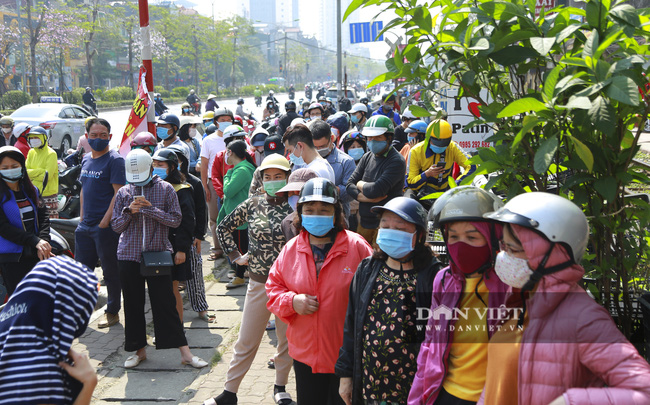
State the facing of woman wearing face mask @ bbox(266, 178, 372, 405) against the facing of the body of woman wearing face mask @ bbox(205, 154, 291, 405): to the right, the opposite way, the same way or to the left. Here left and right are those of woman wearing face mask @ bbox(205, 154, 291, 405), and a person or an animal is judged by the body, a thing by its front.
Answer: the same way

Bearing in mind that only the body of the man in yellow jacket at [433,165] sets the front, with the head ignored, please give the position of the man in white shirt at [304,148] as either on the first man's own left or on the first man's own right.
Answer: on the first man's own right

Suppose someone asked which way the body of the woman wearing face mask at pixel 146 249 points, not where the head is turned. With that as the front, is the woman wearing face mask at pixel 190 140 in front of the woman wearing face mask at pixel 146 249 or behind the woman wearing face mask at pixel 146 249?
behind

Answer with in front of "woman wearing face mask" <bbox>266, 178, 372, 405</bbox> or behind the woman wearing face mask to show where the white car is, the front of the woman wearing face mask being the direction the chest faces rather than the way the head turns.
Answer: behind

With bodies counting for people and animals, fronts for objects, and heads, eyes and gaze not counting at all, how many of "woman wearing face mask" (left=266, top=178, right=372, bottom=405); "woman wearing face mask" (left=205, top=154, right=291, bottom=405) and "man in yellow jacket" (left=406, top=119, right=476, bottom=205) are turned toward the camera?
3

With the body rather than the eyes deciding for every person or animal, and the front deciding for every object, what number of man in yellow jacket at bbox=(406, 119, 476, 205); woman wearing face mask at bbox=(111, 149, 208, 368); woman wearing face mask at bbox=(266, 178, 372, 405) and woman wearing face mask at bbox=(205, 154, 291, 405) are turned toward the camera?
4

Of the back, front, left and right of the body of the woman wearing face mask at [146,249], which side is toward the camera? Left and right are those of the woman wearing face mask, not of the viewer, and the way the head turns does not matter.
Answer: front

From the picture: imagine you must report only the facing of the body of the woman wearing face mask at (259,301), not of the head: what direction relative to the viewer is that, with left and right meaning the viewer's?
facing the viewer

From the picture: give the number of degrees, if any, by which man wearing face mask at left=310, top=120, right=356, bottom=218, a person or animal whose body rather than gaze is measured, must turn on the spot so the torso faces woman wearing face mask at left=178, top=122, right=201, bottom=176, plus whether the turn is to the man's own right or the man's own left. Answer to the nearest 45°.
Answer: approximately 90° to the man's own right

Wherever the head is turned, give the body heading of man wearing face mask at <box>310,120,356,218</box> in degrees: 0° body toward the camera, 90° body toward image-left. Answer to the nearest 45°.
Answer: approximately 45°

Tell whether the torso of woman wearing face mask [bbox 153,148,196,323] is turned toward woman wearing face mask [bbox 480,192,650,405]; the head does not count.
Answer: no

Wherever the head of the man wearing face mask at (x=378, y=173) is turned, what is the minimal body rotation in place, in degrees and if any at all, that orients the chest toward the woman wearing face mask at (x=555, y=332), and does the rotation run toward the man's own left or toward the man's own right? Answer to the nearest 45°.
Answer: approximately 45° to the man's own left

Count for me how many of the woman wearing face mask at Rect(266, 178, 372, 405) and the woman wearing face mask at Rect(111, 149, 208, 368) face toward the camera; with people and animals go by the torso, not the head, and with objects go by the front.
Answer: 2

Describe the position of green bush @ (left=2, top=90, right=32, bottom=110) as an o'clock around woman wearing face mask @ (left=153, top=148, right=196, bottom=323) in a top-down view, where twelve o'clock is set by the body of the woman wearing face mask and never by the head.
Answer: The green bush is roughly at 4 o'clock from the woman wearing face mask.

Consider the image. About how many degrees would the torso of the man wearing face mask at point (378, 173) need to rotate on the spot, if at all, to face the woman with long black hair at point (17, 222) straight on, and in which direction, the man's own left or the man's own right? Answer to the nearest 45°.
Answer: approximately 45° to the man's own right

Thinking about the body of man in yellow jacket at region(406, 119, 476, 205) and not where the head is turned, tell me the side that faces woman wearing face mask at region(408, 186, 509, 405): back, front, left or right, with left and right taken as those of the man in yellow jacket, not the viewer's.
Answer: front

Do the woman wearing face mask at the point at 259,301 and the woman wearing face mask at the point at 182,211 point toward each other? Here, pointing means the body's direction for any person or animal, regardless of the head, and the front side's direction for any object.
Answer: no

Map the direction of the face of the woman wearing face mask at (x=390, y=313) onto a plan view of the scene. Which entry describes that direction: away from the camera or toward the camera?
toward the camera

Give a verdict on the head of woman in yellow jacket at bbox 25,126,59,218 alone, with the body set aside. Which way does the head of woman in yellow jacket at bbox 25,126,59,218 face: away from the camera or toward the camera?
toward the camera
